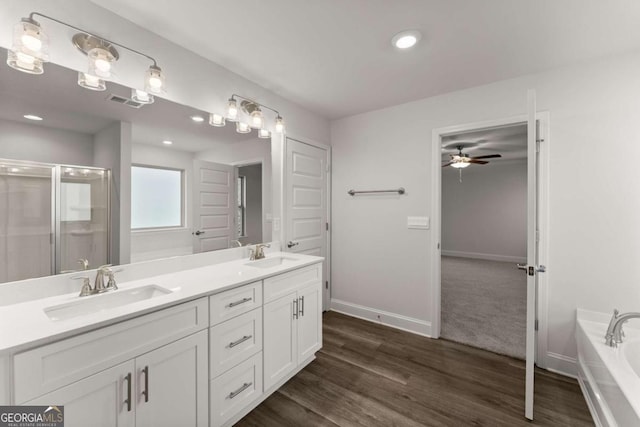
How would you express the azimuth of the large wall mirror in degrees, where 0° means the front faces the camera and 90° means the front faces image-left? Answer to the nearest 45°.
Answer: approximately 315°

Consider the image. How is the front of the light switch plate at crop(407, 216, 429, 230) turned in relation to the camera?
facing the viewer

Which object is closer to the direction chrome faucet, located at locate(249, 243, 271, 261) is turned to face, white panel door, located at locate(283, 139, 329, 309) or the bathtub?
the bathtub

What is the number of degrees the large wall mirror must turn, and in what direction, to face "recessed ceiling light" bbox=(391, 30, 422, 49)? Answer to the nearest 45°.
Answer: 0° — it already faces it

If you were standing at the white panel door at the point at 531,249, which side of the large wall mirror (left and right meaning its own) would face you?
front

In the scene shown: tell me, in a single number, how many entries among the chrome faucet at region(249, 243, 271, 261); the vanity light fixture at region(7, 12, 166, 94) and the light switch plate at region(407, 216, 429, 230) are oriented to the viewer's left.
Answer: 0

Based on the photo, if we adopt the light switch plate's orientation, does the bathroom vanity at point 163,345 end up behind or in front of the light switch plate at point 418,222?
in front

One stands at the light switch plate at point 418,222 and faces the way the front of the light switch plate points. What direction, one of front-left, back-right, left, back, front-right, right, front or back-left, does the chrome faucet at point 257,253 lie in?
front-right

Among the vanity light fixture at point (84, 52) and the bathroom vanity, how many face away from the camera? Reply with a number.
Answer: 0

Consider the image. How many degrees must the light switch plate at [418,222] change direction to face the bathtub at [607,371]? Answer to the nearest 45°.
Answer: approximately 45° to its left

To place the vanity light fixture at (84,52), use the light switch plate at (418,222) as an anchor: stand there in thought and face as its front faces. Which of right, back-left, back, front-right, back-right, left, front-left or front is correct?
front-right

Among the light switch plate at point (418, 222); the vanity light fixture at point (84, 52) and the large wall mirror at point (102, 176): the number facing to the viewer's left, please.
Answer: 0

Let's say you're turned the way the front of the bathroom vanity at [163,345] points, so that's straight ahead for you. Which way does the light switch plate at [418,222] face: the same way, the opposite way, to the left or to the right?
to the right

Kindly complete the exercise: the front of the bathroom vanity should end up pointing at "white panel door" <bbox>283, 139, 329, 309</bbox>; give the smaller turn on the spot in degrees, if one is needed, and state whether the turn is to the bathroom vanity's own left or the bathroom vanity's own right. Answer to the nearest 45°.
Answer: approximately 90° to the bathroom vanity's own left

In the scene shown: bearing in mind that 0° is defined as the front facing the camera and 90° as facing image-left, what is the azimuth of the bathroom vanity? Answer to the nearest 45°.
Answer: approximately 315°

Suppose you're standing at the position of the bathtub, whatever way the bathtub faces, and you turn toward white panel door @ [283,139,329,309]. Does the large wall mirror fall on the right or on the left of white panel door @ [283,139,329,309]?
left

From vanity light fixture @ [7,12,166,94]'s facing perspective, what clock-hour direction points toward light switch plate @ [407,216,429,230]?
The light switch plate is roughly at 11 o'clock from the vanity light fixture.
